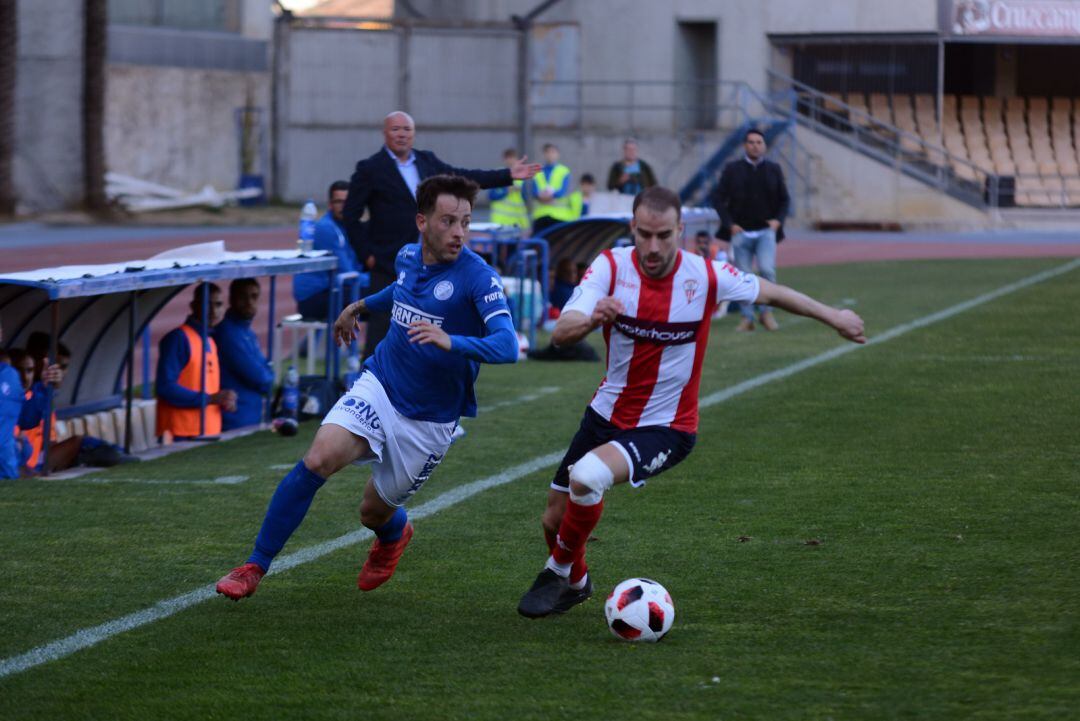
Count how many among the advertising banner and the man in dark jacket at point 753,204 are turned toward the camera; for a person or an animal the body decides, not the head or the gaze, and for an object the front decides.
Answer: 2

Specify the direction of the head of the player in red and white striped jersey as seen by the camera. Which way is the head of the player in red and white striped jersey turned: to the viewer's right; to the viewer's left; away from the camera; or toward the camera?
toward the camera

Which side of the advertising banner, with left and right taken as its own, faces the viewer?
front

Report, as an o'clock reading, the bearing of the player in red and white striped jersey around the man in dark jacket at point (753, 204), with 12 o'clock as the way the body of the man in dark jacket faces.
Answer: The player in red and white striped jersey is roughly at 12 o'clock from the man in dark jacket.

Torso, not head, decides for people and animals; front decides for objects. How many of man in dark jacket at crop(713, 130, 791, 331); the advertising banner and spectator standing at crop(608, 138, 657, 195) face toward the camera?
3

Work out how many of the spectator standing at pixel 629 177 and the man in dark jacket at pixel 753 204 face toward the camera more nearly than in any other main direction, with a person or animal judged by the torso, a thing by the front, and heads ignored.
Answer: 2

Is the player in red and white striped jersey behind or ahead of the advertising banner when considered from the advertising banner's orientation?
ahead

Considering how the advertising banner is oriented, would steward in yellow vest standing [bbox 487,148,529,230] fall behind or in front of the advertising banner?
in front

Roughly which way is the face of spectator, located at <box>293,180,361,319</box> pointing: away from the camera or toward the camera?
toward the camera

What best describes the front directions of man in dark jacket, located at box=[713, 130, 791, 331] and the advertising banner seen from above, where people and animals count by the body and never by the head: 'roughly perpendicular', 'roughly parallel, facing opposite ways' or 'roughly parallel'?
roughly parallel

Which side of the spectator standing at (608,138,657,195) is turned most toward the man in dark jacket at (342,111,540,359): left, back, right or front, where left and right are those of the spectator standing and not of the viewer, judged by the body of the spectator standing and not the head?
front

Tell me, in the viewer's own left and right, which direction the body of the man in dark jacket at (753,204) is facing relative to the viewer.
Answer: facing the viewer
